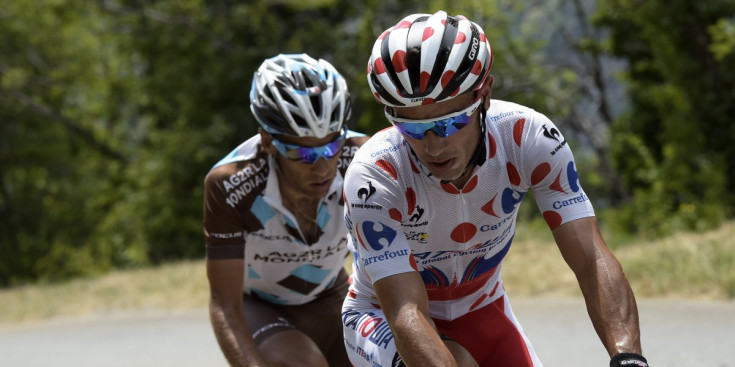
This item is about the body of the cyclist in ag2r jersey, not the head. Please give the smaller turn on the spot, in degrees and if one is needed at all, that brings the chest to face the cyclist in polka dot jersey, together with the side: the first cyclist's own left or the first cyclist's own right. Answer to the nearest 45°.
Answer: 0° — they already face them

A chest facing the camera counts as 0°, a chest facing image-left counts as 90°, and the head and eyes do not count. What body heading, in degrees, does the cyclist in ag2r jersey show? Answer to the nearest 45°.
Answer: approximately 315°

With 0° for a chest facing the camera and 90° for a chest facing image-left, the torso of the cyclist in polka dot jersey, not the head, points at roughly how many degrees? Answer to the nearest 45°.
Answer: approximately 315°

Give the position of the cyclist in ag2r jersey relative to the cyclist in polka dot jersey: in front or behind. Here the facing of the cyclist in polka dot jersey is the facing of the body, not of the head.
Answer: behind
